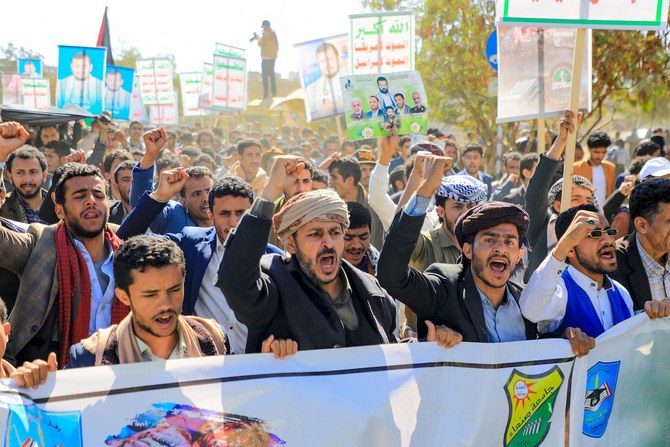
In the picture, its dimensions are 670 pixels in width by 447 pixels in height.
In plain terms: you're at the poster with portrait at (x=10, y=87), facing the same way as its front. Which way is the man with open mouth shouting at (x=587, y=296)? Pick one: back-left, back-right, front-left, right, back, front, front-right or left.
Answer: front

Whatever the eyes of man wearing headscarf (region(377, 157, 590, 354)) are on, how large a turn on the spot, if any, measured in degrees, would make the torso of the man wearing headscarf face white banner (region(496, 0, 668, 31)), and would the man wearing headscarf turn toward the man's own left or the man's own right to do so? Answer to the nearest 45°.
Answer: approximately 135° to the man's own left

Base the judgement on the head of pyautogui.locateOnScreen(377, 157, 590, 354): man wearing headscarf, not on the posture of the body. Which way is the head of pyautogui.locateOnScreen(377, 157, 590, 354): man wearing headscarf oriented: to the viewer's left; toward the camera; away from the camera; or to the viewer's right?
toward the camera

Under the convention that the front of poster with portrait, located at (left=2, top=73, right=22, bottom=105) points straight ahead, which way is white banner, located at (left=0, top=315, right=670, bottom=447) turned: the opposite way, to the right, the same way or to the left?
the same way

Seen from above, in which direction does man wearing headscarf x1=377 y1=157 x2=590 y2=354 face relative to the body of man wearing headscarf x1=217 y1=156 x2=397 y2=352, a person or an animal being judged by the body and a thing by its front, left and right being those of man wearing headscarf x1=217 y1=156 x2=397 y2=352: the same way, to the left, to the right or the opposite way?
the same way

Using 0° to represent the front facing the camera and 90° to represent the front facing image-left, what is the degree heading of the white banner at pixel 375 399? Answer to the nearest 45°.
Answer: approximately 0°

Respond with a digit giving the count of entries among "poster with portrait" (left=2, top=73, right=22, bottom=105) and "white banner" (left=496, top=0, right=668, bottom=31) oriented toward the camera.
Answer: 2

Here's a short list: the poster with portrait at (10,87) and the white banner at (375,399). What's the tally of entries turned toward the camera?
2

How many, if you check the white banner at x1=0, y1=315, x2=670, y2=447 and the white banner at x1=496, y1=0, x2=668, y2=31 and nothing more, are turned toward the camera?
2

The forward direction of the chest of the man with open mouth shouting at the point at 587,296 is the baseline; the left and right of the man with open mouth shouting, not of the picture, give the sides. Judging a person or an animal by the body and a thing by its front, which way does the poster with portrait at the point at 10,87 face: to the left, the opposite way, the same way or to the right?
the same way

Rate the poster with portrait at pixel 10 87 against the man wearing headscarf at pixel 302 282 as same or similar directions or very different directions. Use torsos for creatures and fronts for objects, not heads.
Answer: same or similar directions

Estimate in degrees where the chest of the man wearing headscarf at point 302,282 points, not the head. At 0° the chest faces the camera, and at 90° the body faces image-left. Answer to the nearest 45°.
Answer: approximately 315°

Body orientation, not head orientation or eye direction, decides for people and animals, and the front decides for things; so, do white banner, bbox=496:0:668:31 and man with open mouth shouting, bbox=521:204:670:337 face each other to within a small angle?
no

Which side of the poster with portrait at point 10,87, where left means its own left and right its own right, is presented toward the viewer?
front

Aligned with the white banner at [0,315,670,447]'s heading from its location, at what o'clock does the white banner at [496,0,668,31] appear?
the white banner at [496,0,668,31] is roughly at 7 o'clock from the white banner at [0,315,670,447].

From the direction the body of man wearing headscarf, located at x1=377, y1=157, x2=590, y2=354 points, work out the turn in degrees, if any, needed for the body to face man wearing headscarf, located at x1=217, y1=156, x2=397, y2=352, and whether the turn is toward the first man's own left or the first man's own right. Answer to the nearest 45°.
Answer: approximately 135° to the first man's own right
